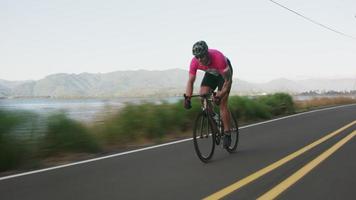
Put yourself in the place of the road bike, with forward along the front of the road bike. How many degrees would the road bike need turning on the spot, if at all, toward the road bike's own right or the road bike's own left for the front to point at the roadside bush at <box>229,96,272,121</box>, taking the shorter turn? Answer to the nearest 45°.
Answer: approximately 135° to the road bike's own right

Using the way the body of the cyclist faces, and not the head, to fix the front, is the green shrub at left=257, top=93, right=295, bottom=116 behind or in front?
behind

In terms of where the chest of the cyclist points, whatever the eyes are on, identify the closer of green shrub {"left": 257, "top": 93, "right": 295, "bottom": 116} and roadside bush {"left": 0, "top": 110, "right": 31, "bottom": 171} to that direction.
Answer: the roadside bush

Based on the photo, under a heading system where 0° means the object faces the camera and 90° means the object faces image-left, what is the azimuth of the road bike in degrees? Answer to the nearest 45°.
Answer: approximately 45°

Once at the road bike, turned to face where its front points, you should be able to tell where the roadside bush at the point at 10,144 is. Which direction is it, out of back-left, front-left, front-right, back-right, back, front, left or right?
front-right

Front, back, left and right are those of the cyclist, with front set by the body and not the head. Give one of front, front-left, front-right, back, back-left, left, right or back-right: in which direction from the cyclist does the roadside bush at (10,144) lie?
front-right

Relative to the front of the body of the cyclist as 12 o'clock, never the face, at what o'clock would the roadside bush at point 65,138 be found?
The roadside bush is roughly at 2 o'clock from the cyclist.

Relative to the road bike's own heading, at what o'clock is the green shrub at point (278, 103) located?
The green shrub is roughly at 5 o'clock from the road bike.

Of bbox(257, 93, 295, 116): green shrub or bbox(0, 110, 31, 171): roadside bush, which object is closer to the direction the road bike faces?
the roadside bush

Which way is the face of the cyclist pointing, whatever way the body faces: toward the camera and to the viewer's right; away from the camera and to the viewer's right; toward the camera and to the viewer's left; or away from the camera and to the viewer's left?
toward the camera and to the viewer's left

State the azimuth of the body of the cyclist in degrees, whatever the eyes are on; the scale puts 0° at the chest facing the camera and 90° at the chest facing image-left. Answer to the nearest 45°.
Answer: approximately 45°

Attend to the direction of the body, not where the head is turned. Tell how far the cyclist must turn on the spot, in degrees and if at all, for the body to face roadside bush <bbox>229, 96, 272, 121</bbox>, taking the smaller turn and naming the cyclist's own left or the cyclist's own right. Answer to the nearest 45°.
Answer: approximately 135° to the cyclist's own right
